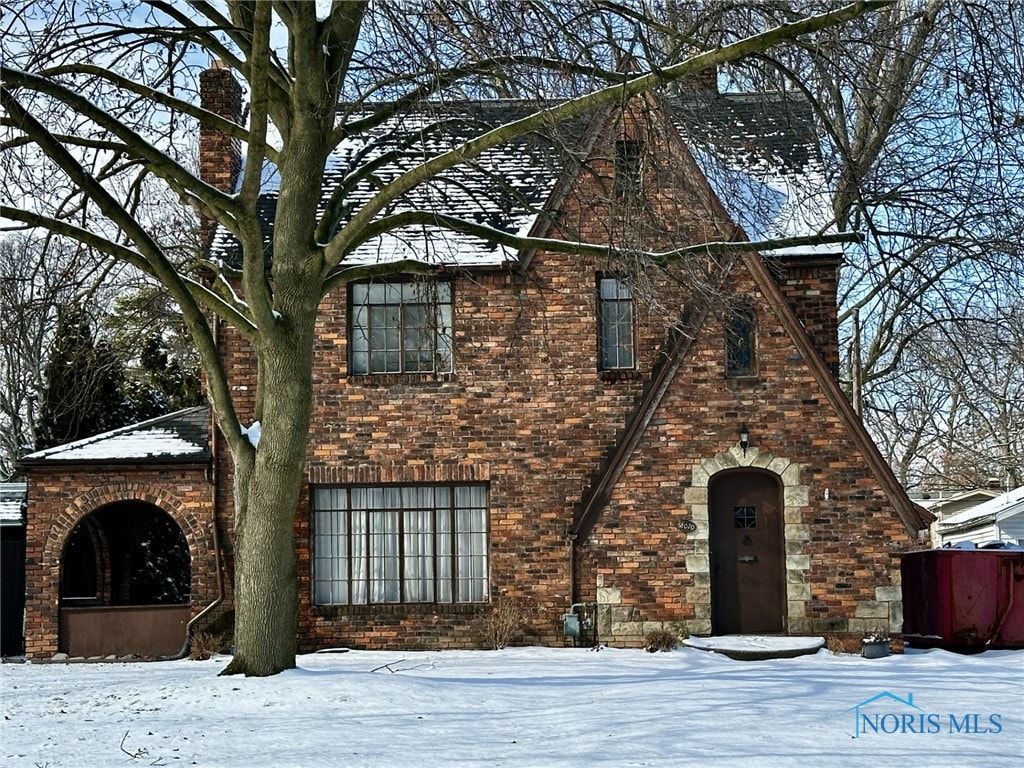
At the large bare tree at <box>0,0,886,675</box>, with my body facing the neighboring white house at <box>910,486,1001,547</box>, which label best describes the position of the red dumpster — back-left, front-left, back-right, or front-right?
front-right

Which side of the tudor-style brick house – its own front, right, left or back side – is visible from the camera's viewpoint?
front

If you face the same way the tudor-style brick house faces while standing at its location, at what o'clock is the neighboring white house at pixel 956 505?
The neighboring white house is roughly at 7 o'clock from the tudor-style brick house.

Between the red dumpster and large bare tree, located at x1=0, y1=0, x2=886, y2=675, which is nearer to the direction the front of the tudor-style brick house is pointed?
the large bare tree

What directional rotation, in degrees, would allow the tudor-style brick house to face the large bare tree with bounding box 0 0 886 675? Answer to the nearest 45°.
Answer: approximately 45° to its right

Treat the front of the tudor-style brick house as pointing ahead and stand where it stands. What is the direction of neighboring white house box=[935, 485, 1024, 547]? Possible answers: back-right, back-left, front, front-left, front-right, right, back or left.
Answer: back-left

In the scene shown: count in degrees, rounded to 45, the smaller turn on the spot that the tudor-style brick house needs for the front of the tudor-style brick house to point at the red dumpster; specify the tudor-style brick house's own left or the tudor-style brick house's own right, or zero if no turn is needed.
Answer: approximately 90° to the tudor-style brick house's own left
